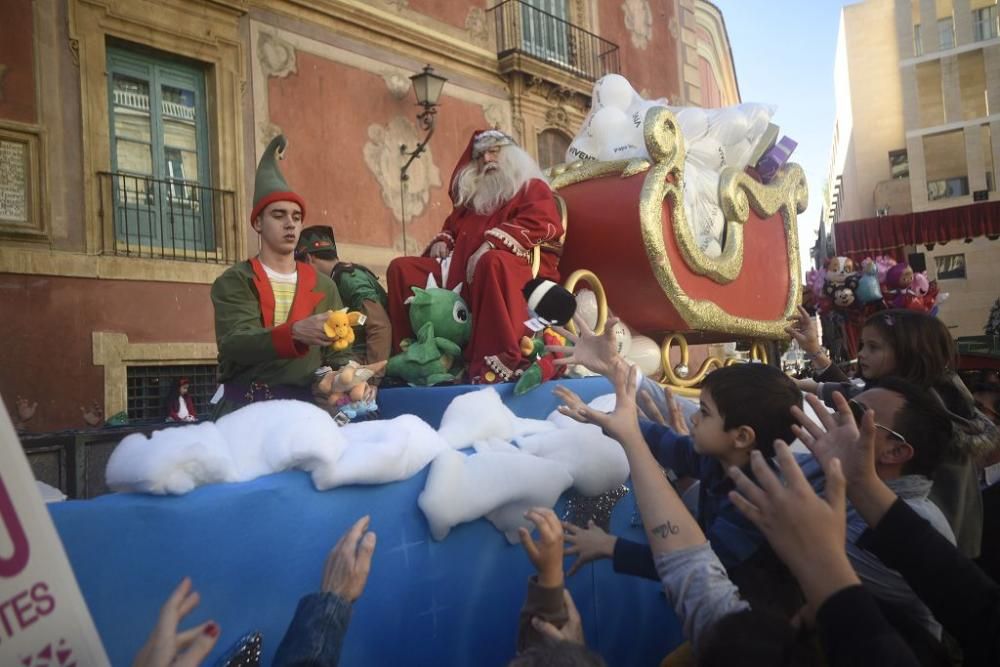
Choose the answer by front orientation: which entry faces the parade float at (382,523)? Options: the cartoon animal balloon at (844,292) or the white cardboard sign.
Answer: the cartoon animal balloon

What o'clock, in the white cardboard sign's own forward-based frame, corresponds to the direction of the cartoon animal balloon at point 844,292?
The cartoon animal balloon is roughly at 8 o'clock from the white cardboard sign.

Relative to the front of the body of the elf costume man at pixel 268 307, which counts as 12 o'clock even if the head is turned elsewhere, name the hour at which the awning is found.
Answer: The awning is roughly at 9 o'clock from the elf costume man.

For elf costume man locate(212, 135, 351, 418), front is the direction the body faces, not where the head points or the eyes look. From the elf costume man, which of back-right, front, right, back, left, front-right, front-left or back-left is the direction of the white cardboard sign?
front-right

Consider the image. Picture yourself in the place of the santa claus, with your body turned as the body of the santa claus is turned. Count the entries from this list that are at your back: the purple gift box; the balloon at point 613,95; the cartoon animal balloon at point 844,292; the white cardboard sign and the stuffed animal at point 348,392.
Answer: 3

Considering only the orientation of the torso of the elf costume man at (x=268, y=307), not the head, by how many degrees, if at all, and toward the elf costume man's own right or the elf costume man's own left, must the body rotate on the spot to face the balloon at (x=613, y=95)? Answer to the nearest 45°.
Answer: approximately 90° to the elf costume man's own left

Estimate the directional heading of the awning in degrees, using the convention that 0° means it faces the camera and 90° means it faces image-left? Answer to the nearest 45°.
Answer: approximately 45°

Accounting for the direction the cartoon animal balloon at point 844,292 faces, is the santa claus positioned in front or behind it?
in front

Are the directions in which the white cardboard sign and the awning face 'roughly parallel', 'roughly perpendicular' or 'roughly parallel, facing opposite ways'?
roughly perpendicular

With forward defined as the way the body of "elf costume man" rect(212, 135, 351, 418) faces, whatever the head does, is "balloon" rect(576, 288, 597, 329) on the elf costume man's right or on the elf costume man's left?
on the elf costume man's left

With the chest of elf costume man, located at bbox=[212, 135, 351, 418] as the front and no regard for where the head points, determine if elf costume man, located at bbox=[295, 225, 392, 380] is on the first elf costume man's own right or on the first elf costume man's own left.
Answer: on the first elf costume man's own left
